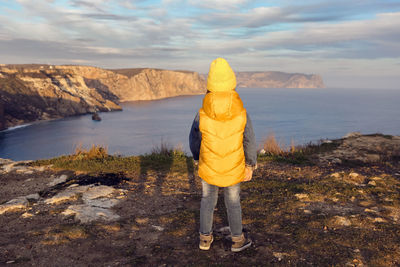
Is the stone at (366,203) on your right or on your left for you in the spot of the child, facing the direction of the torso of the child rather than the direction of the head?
on your right

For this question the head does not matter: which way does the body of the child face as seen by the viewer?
away from the camera

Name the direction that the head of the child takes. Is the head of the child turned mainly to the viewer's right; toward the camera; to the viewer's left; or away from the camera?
away from the camera

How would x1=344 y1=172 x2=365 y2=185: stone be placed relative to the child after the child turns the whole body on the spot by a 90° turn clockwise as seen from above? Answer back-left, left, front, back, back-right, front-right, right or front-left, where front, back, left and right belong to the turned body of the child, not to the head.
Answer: front-left

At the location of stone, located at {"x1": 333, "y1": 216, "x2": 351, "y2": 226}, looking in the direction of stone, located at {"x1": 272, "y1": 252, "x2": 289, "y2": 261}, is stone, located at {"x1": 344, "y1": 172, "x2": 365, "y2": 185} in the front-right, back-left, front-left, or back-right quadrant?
back-right

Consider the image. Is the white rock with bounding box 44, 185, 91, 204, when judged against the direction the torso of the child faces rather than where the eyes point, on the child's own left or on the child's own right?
on the child's own left

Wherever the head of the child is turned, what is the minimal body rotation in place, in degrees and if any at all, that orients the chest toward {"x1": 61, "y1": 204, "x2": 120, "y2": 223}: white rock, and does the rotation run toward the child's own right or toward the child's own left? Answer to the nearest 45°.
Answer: approximately 45° to the child's own left

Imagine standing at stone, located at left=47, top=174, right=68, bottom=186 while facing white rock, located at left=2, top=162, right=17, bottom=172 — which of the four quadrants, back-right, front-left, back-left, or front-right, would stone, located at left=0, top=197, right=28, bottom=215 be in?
back-left

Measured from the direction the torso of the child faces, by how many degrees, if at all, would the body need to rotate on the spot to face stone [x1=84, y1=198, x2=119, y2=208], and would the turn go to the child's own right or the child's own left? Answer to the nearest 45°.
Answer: approximately 45° to the child's own left
